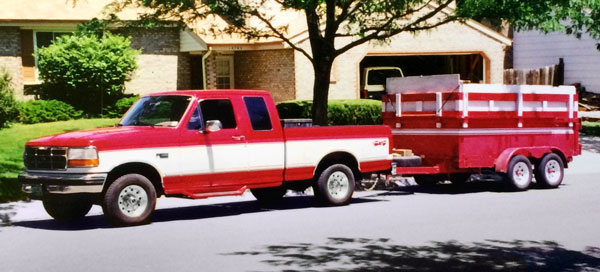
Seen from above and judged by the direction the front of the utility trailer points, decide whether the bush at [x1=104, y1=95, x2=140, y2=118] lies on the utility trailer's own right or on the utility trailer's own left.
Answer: on the utility trailer's own right

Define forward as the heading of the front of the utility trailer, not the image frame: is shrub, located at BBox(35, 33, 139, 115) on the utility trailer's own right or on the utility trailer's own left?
on the utility trailer's own right

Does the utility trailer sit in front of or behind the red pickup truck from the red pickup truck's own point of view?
behind

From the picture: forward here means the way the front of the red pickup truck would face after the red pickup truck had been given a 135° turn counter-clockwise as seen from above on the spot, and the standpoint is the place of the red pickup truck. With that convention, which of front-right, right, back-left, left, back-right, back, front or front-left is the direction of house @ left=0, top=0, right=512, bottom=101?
left

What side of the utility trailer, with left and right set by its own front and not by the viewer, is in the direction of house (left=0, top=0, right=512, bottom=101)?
right

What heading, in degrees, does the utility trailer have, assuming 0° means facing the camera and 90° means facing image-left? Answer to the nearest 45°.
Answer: approximately 45°
